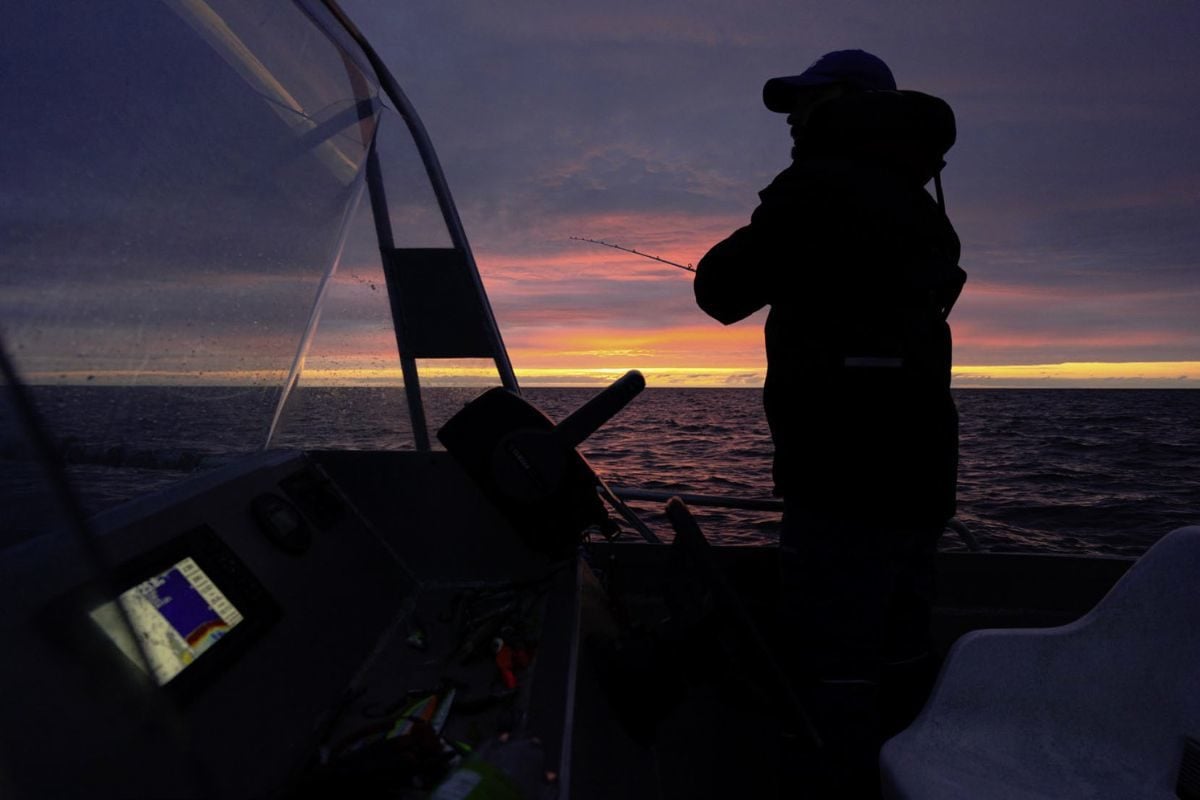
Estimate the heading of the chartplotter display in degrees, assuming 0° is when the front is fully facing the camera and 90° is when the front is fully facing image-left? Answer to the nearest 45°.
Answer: approximately 315°

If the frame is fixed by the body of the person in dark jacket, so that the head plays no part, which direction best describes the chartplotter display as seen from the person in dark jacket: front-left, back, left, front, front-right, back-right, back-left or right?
left

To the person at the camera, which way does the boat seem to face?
facing away from the viewer and to the left of the viewer

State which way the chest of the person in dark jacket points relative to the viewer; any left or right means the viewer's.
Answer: facing away from the viewer and to the left of the viewer
